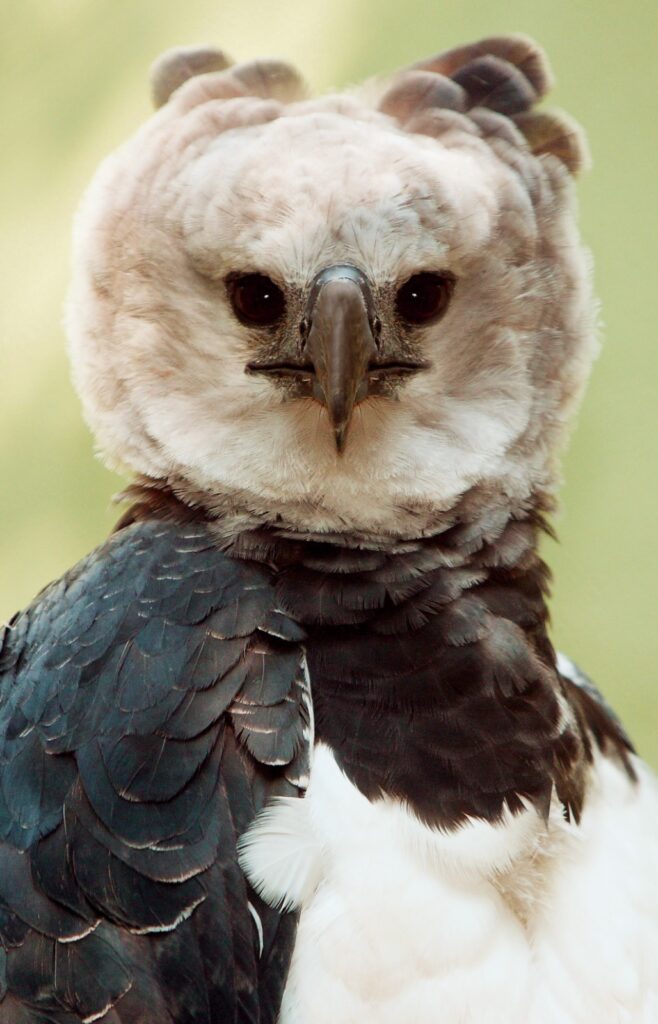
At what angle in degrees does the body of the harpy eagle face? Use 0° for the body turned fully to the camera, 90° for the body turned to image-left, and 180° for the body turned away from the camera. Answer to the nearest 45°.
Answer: approximately 315°
